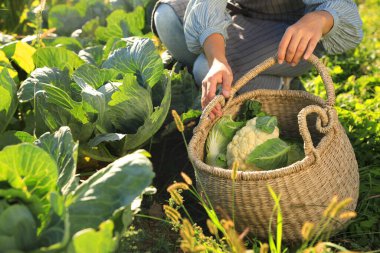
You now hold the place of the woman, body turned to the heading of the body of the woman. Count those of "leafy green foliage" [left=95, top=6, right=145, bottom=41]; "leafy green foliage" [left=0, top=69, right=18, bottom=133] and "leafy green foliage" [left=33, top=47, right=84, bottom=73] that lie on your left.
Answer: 0

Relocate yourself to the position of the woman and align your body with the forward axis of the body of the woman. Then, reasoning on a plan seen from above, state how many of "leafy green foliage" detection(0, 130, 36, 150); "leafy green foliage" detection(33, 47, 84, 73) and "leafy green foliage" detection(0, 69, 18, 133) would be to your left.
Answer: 0

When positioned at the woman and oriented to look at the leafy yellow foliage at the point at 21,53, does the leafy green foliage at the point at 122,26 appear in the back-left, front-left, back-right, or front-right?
front-right

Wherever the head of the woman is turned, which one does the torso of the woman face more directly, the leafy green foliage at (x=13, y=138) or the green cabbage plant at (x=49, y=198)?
the green cabbage plant

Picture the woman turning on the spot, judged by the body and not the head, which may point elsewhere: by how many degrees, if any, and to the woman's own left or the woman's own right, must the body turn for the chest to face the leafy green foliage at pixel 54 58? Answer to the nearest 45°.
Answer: approximately 90° to the woman's own right

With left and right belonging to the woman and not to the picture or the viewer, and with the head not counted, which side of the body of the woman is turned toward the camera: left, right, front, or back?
front

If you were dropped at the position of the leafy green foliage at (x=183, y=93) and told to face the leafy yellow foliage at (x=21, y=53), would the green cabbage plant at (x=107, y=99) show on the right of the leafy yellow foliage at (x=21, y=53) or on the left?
left

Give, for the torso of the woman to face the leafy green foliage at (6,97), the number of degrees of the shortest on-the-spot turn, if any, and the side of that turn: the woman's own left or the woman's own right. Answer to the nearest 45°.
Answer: approximately 45° to the woman's own right

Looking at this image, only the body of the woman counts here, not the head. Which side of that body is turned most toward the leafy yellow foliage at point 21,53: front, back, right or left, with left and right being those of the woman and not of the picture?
right

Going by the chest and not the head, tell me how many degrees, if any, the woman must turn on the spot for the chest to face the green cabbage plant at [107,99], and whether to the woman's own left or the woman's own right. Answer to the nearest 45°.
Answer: approximately 45° to the woman's own right

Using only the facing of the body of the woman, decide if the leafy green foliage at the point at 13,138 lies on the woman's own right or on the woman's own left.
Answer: on the woman's own right

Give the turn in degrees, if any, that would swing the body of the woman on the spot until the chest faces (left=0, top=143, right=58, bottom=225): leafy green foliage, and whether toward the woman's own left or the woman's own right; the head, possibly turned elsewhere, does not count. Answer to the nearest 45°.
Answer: approximately 45° to the woman's own right

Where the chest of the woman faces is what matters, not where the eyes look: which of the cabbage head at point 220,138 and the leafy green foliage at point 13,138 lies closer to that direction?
the cabbage head

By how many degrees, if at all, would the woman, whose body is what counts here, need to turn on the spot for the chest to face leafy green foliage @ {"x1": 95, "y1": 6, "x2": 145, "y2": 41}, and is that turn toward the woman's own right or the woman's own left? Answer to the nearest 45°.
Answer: approximately 135° to the woman's own right

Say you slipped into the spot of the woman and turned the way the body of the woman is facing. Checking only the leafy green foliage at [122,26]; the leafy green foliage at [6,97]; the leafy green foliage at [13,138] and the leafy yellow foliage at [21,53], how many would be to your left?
0

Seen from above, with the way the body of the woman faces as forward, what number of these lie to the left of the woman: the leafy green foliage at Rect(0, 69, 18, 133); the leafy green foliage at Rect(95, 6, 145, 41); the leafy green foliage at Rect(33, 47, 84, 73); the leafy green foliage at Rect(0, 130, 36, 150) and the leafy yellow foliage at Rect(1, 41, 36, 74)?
0

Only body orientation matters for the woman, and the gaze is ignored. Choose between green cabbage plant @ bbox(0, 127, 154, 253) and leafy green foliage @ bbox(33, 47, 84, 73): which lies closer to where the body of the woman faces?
the green cabbage plant

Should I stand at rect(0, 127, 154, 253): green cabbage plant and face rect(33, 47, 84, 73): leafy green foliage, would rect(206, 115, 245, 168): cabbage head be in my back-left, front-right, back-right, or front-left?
front-right

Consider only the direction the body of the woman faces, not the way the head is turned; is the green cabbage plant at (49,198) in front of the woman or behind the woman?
in front

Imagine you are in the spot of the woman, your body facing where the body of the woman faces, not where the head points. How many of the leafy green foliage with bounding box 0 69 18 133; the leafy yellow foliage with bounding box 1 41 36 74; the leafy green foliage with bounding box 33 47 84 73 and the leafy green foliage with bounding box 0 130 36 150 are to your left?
0
